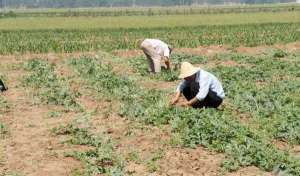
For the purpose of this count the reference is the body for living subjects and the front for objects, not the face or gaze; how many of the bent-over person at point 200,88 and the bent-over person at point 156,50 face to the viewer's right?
1

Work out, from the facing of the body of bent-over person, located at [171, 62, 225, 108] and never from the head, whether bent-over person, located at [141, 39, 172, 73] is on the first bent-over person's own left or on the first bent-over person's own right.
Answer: on the first bent-over person's own right

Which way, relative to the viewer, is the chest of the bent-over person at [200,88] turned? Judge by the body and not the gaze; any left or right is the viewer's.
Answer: facing the viewer and to the left of the viewer

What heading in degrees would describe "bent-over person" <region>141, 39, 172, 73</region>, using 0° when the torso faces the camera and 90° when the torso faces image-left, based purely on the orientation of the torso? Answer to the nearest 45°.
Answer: approximately 270°

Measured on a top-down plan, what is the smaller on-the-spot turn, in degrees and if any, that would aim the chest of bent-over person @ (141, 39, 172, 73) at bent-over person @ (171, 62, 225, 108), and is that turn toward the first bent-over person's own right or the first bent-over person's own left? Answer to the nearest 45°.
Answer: approximately 90° to the first bent-over person's own right
